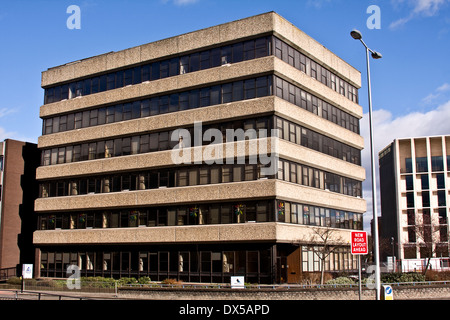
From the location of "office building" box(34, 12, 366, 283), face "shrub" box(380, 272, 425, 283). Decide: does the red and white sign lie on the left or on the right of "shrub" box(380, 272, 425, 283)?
right

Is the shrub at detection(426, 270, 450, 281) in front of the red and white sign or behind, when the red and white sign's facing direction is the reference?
behind

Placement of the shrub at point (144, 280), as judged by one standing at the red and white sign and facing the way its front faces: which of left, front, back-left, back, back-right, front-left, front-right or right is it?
back-right

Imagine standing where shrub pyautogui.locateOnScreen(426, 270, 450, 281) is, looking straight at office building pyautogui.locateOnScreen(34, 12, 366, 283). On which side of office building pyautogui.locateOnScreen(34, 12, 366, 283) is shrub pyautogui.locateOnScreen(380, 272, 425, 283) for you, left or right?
left

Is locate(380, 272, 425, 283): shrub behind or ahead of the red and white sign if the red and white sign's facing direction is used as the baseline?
behind

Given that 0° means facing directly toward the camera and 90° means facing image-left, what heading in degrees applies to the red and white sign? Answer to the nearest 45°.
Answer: approximately 0°

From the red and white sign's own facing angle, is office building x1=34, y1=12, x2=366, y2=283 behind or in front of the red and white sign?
behind
